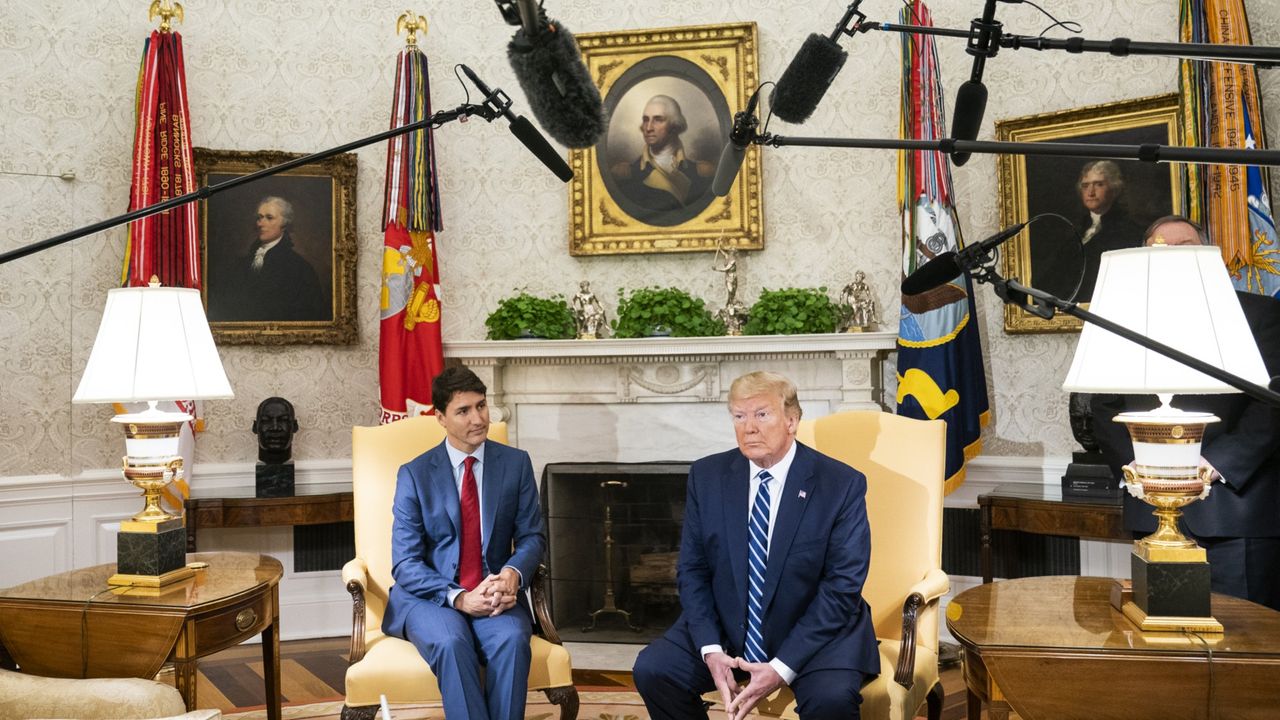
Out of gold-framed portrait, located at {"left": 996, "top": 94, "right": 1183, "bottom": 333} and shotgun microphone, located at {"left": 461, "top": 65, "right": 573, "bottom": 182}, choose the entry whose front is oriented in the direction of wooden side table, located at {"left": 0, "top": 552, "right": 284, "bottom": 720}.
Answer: the gold-framed portrait

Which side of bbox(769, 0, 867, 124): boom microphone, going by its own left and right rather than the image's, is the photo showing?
left

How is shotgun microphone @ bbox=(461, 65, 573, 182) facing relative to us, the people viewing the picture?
facing to the right of the viewer

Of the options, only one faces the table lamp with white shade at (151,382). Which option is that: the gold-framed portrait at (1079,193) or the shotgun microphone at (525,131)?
the gold-framed portrait

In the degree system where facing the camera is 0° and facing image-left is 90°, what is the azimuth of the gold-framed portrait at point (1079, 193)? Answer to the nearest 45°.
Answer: approximately 45°

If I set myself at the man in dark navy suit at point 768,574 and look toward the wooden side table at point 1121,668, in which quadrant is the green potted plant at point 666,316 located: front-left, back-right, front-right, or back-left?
back-left

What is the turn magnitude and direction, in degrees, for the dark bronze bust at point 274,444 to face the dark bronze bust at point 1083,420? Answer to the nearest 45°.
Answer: approximately 45° to its left
